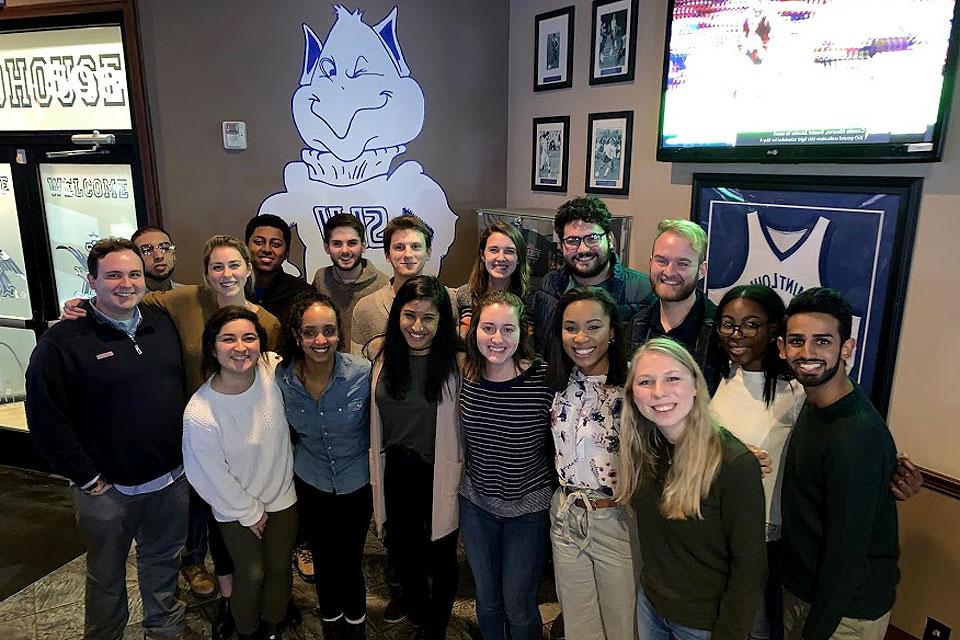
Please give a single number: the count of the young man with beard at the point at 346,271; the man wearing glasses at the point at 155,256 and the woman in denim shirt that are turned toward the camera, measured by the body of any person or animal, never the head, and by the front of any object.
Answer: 3

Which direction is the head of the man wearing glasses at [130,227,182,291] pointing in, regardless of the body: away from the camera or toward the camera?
toward the camera

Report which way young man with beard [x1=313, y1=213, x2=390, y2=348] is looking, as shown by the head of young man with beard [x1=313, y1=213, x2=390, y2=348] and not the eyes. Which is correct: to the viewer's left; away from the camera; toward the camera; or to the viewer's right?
toward the camera

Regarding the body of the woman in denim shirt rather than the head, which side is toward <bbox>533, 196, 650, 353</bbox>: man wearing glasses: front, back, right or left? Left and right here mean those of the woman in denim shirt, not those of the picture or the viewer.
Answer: left

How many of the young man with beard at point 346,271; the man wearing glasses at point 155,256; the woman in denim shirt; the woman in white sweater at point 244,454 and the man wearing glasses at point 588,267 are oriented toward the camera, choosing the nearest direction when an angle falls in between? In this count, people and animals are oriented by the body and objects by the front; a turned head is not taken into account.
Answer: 5

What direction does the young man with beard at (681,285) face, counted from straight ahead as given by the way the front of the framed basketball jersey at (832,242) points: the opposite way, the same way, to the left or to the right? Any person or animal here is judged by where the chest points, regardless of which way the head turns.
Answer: the same way

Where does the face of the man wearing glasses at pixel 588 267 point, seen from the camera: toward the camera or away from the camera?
toward the camera

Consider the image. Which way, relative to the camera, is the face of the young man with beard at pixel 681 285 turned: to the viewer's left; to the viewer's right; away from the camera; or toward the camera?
toward the camera

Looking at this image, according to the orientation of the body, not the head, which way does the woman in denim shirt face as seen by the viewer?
toward the camera

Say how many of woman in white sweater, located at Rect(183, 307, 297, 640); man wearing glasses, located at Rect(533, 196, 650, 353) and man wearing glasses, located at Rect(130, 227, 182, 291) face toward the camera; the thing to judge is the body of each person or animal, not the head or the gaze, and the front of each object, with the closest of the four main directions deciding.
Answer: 3

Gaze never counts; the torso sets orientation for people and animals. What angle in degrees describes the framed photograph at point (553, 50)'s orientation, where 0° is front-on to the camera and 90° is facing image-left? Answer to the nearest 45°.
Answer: approximately 45°

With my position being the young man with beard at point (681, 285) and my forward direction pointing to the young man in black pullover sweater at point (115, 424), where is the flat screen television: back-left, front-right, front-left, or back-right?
back-right

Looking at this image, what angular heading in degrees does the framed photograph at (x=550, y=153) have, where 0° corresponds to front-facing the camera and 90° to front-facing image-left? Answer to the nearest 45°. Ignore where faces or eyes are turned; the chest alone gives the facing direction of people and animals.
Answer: approximately 45°
